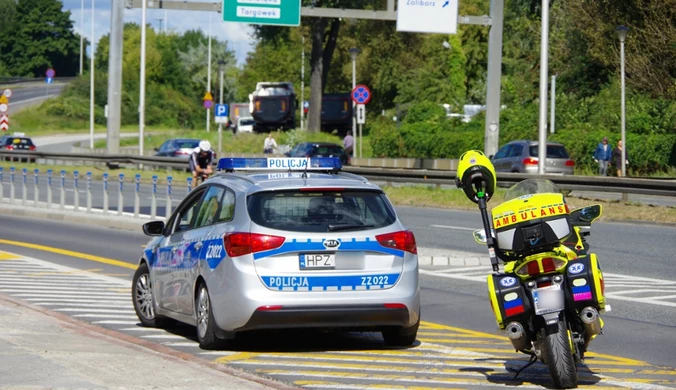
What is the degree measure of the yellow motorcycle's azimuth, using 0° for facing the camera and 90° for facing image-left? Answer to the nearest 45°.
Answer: approximately 180°

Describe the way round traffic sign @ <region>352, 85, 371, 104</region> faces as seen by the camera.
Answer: facing the viewer

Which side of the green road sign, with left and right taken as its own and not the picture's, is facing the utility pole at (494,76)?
left

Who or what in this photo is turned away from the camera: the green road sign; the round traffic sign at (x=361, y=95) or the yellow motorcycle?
the yellow motorcycle

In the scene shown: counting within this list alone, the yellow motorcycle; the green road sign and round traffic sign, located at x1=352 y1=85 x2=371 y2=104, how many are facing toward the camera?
2

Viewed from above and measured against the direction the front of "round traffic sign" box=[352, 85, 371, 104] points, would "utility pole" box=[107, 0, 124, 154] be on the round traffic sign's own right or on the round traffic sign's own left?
on the round traffic sign's own right

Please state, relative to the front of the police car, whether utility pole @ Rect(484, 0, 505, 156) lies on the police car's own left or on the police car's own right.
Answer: on the police car's own right

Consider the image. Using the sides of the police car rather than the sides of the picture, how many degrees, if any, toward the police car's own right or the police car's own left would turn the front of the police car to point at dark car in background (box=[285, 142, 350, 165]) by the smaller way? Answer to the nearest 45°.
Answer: approximately 45° to the police car's own right

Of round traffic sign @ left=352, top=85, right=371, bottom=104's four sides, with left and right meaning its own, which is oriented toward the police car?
front

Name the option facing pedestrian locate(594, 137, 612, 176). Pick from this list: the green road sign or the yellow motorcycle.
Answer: the yellow motorcycle

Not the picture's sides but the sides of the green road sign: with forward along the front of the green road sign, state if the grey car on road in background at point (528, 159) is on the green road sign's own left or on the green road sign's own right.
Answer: on the green road sign's own left

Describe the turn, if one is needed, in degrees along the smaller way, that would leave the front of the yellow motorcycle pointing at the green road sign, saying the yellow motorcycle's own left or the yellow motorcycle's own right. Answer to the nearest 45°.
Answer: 0° — it already faces it

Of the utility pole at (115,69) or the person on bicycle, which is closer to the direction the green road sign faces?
the person on bicycle

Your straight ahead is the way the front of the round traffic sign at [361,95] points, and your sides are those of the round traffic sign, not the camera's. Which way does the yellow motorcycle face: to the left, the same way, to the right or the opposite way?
the opposite way

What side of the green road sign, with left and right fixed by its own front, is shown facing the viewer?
front

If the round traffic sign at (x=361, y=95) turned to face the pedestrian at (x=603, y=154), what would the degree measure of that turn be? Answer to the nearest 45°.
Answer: approximately 90° to its left

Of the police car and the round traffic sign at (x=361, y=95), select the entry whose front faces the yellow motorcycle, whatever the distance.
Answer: the round traffic sign
